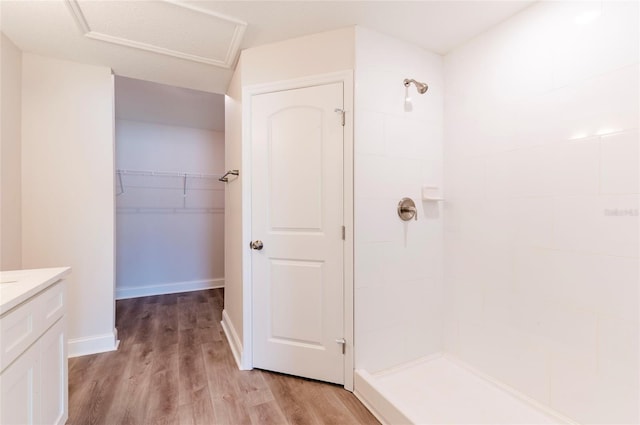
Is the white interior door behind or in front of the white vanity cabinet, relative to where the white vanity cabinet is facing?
in front

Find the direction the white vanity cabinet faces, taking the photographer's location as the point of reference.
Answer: facing to the right of the viewer
